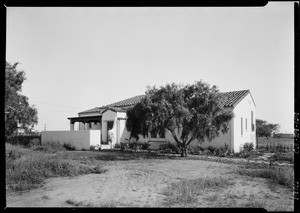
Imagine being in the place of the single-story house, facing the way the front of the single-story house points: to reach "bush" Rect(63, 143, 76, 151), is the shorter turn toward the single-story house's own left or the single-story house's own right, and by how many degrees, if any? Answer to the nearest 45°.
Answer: approximately 45° to the single-story house's own right

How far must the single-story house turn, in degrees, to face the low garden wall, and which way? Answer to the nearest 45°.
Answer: approximately 45° to its right

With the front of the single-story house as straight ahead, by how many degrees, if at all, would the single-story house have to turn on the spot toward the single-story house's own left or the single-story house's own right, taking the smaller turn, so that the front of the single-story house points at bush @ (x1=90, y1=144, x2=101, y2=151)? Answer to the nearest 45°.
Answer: approximately 45° to the single-story house's own right

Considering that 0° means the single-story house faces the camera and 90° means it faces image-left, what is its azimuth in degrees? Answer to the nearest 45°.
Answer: approximately 45°

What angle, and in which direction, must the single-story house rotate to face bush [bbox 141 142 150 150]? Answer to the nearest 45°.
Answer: approximately 45° to its right
